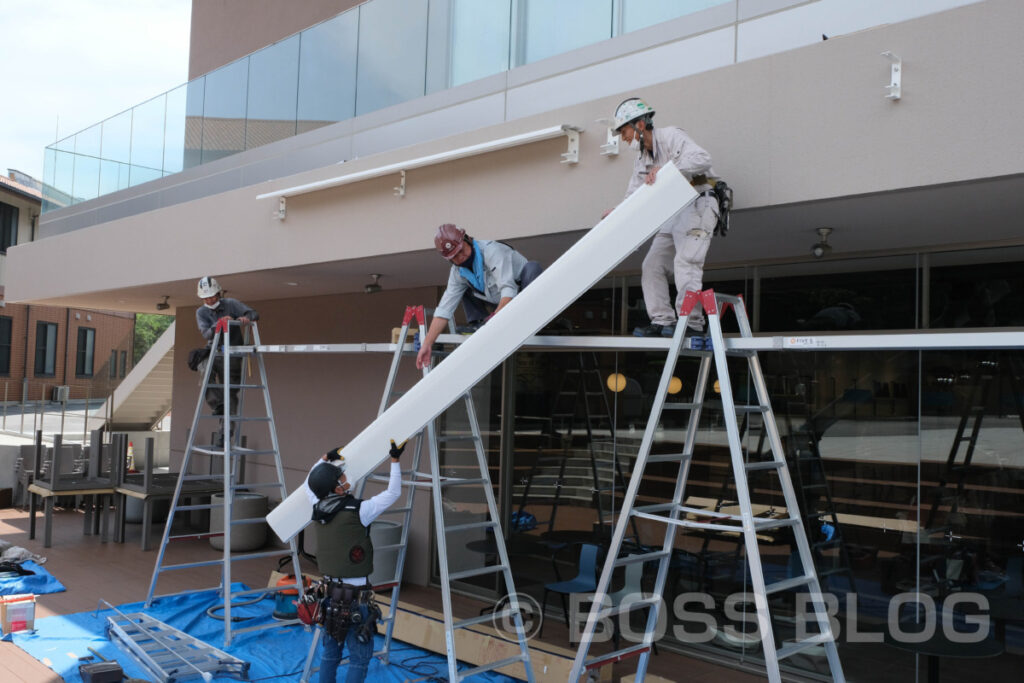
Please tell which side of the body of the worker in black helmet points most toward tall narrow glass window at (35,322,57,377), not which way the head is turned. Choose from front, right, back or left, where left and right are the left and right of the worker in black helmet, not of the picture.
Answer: left

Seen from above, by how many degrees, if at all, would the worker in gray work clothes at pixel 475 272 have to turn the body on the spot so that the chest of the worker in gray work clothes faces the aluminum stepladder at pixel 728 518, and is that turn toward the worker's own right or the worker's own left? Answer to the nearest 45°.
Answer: approximately 90° to the worker's own left

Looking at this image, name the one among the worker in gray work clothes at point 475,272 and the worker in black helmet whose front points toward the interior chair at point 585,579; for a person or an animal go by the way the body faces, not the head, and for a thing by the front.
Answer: the worker in black helmet

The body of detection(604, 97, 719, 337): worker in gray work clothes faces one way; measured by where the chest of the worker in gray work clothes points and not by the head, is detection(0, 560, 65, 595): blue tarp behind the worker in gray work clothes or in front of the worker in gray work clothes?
in front

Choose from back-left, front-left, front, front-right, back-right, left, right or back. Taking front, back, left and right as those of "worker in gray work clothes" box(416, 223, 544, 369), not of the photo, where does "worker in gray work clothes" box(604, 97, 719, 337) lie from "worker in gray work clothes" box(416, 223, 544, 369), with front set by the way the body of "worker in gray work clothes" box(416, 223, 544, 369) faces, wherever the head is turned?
left

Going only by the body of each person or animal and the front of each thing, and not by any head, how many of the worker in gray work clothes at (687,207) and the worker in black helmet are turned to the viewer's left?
1

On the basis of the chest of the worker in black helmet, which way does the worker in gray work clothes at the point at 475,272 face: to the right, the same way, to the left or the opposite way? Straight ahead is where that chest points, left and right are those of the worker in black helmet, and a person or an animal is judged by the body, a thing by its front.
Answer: the opposite way

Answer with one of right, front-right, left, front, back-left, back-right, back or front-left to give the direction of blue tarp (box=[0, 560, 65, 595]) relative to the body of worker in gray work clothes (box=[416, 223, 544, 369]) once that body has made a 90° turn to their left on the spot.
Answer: back

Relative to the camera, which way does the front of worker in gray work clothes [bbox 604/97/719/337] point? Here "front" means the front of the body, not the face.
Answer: to the viewer's left

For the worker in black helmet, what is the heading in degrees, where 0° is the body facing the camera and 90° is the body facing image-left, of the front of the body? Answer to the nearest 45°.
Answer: approximately 225°

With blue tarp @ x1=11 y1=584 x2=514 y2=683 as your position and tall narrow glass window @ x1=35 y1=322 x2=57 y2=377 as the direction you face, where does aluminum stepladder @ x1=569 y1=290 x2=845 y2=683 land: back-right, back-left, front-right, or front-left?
back-right

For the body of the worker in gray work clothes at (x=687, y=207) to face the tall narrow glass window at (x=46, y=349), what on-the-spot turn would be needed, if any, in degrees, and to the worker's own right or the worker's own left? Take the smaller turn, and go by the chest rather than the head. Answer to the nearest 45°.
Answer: approximately 45° to the worker's own right

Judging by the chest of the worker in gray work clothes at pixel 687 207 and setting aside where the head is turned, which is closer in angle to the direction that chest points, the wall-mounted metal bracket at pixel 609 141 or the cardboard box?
the cardboard box

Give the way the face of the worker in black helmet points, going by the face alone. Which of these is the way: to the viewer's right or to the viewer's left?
to the viewer's right
